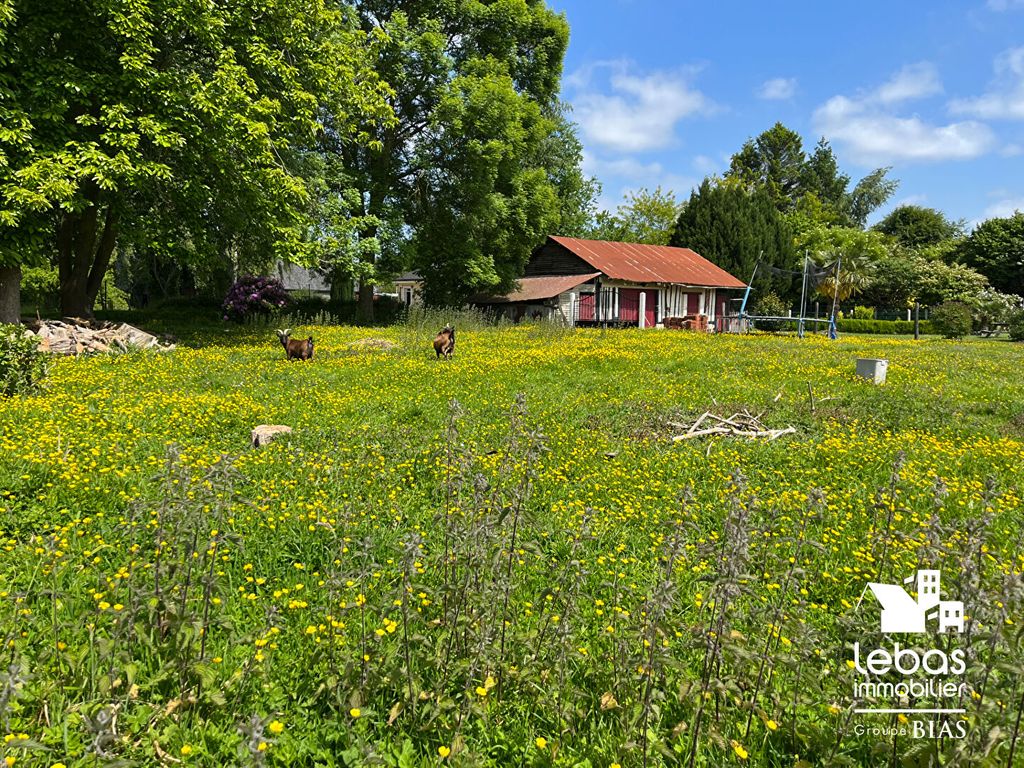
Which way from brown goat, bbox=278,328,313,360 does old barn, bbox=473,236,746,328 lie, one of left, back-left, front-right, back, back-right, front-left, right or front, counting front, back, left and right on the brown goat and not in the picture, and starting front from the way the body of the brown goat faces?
back-right

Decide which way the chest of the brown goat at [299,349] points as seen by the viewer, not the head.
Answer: to the viewer's left

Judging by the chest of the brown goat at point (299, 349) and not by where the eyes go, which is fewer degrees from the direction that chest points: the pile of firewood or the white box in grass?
the pile of firewood

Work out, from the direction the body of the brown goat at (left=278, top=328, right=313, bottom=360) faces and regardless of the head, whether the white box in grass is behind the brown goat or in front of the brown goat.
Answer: behind

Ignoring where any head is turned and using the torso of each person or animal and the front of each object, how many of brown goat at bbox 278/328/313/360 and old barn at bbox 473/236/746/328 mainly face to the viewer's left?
1

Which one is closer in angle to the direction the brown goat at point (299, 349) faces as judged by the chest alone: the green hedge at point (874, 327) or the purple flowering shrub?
the purple flowering shrub

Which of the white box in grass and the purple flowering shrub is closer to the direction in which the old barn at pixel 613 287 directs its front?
the white box in grass

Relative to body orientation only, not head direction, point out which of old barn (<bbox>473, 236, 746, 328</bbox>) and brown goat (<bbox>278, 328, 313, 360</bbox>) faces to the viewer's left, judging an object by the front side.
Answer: the brown goat

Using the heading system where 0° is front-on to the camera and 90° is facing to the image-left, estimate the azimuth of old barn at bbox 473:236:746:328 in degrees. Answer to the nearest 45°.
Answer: approximately 315°

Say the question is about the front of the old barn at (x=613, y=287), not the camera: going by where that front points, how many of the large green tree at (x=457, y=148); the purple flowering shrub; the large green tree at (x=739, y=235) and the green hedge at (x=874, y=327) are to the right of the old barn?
2

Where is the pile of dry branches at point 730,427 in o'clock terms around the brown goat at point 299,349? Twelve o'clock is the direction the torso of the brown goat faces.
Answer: The pile of dry branches is roughly at 8 o'clock from the brown goat.

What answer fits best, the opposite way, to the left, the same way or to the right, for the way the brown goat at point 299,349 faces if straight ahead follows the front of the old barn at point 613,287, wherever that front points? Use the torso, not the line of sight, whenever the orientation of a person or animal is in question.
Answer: to the right

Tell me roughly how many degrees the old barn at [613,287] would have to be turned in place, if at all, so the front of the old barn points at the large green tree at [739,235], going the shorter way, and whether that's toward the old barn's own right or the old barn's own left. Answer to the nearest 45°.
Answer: approximately 90° to the old barn's own left
